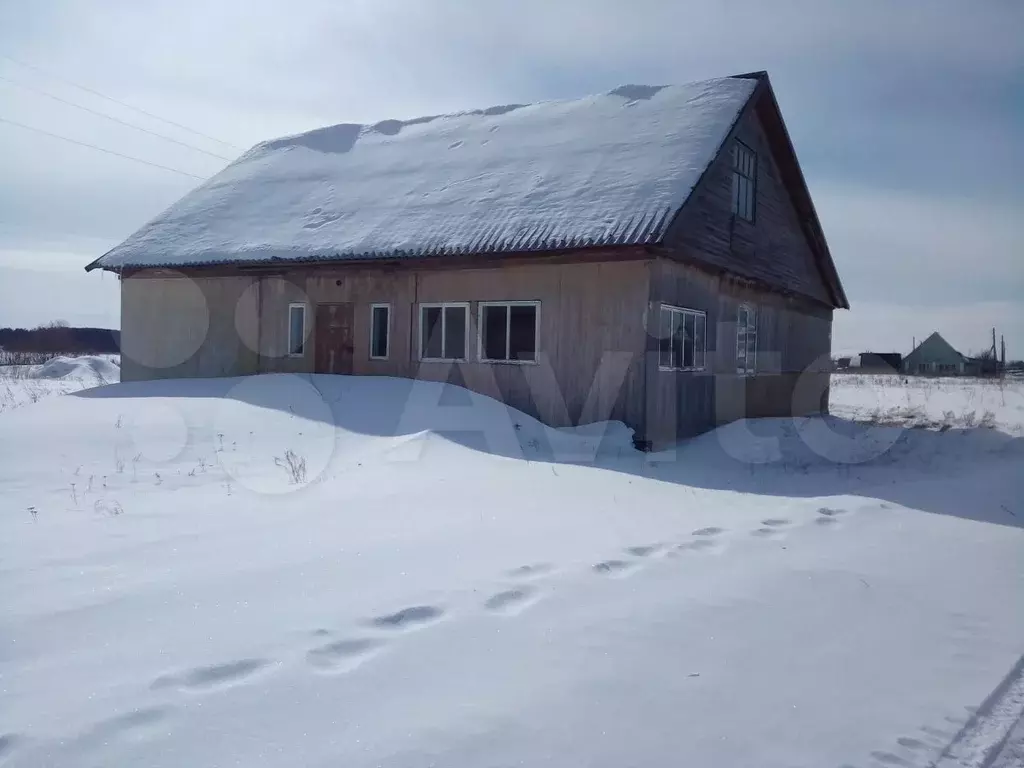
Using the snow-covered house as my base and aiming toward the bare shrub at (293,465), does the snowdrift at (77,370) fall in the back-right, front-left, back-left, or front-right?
back-right

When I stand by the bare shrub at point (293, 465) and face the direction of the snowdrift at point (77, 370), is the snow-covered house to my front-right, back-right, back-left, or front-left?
front-right

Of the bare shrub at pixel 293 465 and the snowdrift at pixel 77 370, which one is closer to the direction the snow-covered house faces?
the bare shrub

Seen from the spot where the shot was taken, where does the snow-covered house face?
facing the viewer and to the left of the viewer

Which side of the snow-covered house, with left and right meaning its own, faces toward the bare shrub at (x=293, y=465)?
front

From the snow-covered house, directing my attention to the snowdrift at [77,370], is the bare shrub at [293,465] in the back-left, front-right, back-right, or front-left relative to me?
back-left

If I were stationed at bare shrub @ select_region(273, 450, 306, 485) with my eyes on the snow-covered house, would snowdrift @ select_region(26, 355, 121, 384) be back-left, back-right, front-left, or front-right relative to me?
front-left

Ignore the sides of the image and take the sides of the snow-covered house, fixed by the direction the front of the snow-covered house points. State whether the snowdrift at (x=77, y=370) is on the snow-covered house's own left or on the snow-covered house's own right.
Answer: on the snow-covered house's own right
